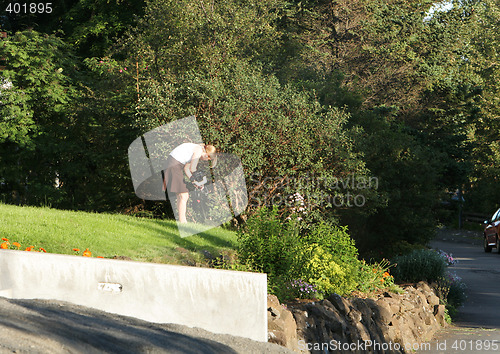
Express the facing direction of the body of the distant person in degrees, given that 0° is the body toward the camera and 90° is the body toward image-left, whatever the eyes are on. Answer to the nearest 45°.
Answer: approximately 270°

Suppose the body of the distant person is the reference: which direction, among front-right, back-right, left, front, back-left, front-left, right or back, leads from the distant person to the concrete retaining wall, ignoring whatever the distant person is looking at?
right

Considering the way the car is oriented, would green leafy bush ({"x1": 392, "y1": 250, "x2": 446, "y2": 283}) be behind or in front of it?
in front

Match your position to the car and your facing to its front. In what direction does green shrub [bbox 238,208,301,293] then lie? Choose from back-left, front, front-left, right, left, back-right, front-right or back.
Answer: front-left

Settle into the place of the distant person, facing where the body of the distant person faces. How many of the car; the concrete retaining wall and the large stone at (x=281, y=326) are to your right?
2

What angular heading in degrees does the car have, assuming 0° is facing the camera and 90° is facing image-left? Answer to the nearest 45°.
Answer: approximately 45°

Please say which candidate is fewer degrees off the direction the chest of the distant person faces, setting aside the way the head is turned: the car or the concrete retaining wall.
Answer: the car

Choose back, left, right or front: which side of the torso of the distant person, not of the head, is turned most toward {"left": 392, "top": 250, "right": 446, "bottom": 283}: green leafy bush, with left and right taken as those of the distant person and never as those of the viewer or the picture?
front

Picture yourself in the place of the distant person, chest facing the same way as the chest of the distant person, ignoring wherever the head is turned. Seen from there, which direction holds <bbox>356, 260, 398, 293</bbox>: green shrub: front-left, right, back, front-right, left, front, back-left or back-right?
front-right

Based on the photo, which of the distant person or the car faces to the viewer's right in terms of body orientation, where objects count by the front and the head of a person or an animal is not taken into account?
the distant person

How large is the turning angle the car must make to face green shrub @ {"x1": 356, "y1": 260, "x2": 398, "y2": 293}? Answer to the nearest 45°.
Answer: approximately 45° to its left

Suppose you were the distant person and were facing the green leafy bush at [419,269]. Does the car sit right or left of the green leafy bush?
left

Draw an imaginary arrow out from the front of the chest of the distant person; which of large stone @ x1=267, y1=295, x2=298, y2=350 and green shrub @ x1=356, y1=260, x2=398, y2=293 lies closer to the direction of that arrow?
the green shrub

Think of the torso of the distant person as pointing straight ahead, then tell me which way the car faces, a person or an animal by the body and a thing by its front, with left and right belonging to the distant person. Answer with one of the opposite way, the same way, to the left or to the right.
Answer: to the right

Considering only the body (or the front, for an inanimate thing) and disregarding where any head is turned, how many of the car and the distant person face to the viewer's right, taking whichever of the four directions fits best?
1
